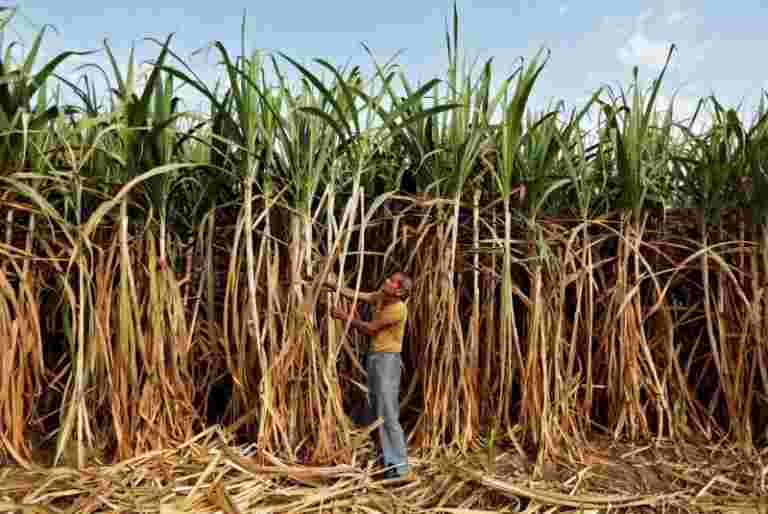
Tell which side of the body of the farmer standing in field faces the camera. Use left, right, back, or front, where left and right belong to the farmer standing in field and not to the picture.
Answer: left
